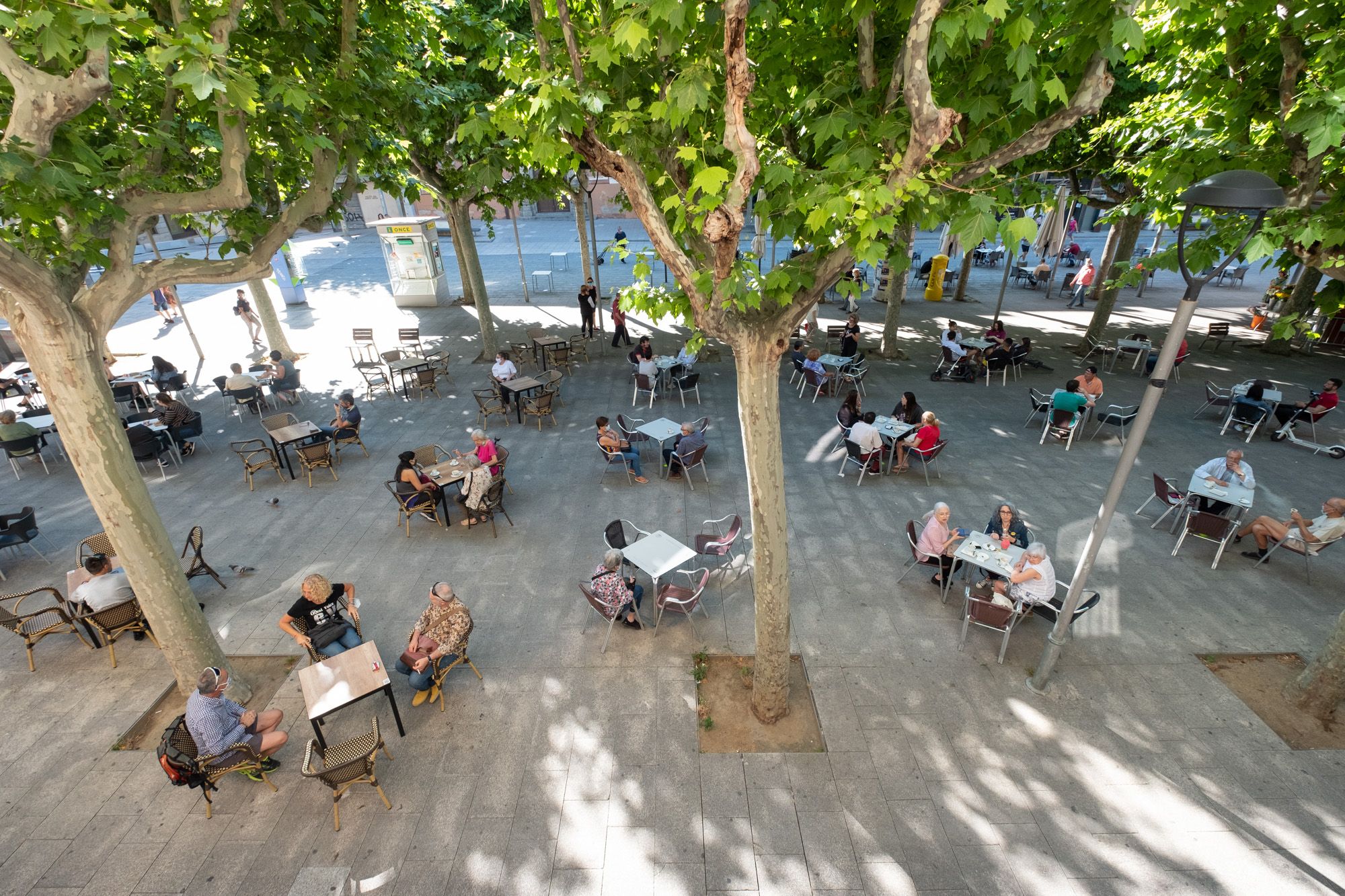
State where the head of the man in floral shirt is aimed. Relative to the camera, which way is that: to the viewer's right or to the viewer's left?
to the viewer's left

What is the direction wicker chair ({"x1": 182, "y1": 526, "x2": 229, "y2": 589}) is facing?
to the viewer's left

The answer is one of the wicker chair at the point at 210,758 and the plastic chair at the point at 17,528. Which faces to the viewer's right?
the wicker chair

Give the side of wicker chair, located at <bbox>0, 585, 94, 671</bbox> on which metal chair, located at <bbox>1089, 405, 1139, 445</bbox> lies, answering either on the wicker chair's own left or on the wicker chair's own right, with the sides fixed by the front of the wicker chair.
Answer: on the wicker chair's own right

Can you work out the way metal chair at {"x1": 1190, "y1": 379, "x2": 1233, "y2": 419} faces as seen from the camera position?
facing to the right of the viewer

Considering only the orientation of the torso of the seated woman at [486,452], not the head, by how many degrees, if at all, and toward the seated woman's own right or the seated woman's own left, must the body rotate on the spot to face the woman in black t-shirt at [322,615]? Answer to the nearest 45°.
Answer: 0° — they already face them

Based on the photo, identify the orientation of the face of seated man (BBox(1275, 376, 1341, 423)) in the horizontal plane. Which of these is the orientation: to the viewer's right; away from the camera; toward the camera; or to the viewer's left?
to the viewer's left

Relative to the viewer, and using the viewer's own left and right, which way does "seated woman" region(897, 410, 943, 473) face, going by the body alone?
facing to the left of the viewer

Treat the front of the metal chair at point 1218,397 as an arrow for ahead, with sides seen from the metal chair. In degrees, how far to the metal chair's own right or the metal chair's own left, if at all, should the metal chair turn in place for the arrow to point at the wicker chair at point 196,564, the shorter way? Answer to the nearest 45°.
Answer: approximately 135° to the metal chair's own right

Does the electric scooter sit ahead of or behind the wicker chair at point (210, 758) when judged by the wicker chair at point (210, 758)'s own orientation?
ahead

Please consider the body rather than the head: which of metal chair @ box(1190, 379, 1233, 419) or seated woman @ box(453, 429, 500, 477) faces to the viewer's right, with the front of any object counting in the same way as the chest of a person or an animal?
the metal chair

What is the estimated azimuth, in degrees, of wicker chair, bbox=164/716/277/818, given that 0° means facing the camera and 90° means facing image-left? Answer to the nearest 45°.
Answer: approximately 270°

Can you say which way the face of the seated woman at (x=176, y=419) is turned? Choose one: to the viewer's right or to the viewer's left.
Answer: to the viewer's left
